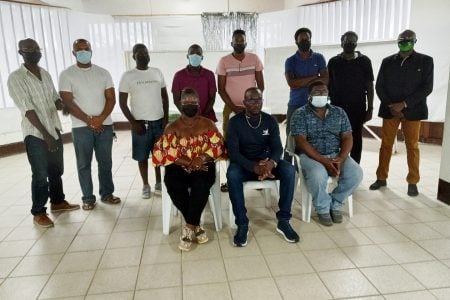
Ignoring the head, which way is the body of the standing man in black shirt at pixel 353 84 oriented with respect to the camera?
toward the camera

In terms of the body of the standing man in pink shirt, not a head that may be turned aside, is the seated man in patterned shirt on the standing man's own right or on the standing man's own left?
on the standing man's own left

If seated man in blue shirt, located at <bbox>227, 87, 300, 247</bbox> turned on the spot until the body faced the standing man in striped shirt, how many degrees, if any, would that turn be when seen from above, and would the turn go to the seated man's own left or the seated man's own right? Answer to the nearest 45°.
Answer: approximately 90° to the seated man's own right

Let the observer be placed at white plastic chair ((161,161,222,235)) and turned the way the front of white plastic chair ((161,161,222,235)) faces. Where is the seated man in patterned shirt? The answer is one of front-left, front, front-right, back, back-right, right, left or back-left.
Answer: left

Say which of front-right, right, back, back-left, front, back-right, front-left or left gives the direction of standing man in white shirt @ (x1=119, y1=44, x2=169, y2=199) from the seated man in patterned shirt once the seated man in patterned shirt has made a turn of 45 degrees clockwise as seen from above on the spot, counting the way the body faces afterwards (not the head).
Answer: front-right

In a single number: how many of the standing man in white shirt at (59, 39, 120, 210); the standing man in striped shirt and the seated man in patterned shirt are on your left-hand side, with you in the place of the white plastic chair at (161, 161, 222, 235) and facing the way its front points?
1

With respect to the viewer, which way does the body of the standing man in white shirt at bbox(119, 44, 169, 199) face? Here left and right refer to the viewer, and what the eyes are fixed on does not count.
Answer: facing the viewer

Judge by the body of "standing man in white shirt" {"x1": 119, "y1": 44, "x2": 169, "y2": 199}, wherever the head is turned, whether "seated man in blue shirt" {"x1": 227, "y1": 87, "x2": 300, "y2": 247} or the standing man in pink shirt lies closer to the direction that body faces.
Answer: the seated man in blue shirt

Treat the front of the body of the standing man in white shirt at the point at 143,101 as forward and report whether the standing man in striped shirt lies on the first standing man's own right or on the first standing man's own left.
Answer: on the first standing man's own right

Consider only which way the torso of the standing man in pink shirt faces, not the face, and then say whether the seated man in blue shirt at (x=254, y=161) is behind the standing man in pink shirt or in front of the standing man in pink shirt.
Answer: in front

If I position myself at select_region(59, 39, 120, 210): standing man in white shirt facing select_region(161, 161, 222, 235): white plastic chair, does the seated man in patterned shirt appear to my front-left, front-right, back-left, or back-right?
front-left

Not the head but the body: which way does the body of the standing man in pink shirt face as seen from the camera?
toward the camera

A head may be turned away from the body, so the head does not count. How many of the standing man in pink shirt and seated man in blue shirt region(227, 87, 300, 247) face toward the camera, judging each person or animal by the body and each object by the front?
2
